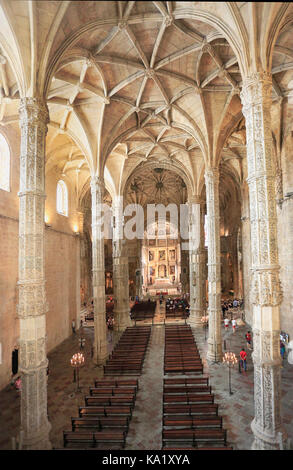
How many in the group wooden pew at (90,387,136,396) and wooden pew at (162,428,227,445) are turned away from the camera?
2

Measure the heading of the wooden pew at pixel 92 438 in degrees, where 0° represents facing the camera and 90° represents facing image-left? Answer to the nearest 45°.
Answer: approximately 180°

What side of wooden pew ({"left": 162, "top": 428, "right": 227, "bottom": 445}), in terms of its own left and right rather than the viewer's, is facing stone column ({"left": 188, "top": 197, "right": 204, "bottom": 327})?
front

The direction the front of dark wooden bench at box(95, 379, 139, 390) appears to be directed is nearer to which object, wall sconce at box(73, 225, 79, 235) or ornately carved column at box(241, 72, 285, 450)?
the wall sconce

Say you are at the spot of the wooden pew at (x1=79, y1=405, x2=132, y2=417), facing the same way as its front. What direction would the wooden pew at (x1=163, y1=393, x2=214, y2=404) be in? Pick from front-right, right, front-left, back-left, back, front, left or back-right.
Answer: right

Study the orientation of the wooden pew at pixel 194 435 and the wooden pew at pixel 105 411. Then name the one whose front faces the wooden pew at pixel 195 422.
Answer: the wooden pew at pixel 194 435

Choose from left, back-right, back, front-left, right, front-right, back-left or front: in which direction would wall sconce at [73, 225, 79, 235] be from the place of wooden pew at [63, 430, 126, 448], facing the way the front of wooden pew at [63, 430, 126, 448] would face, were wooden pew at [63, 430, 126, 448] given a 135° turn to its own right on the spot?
back-left

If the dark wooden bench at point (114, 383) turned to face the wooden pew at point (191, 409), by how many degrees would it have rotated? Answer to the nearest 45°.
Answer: approximately 135° to its right

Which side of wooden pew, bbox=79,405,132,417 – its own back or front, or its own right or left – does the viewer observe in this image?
back

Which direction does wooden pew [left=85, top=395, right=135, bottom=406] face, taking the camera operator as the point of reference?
facing away from the viewer

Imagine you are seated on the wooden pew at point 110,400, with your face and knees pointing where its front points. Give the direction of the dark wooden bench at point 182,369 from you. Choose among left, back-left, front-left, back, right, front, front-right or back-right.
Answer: front-right

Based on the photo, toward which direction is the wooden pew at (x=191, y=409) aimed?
away from the camera

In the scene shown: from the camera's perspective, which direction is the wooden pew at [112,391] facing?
away from the camera

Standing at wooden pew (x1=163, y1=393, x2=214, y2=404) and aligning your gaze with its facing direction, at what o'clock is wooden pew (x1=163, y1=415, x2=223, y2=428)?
wooden pew (x1=163, y1=415, x2=223, y2=428) is roughly at 6 o'clock from wooden pew (x1=163, y1=393, x2=214, y2=404).

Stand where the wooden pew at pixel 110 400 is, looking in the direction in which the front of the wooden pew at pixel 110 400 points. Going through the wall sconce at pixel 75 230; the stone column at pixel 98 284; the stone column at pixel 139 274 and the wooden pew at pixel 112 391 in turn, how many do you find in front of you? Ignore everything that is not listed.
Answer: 4

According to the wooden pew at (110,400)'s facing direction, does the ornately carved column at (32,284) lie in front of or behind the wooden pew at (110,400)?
behind

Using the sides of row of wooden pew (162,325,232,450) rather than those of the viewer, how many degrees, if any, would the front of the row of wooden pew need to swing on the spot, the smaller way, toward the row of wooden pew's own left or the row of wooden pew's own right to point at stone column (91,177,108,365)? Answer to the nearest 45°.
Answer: approximately 45° to the row of wooden pew's own left

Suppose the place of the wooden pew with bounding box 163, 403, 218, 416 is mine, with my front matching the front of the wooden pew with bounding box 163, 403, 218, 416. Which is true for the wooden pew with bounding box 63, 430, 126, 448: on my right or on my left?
on my left

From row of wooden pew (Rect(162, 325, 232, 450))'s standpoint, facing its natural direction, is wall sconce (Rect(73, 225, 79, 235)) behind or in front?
in front

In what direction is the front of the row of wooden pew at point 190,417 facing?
away from the camera
